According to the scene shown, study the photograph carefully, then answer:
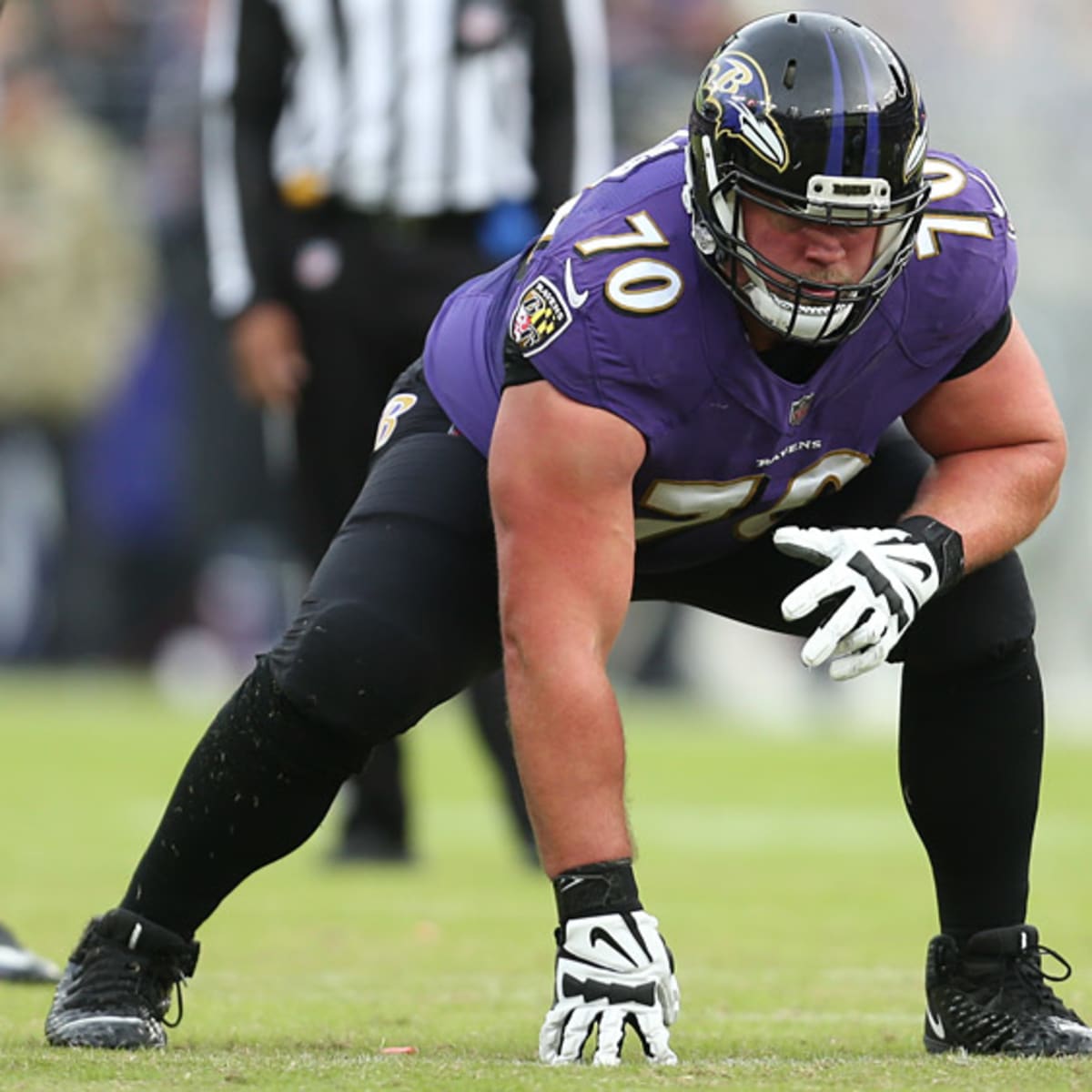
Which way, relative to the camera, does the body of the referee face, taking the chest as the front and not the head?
toward the camera

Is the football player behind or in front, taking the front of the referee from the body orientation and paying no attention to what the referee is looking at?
in front
